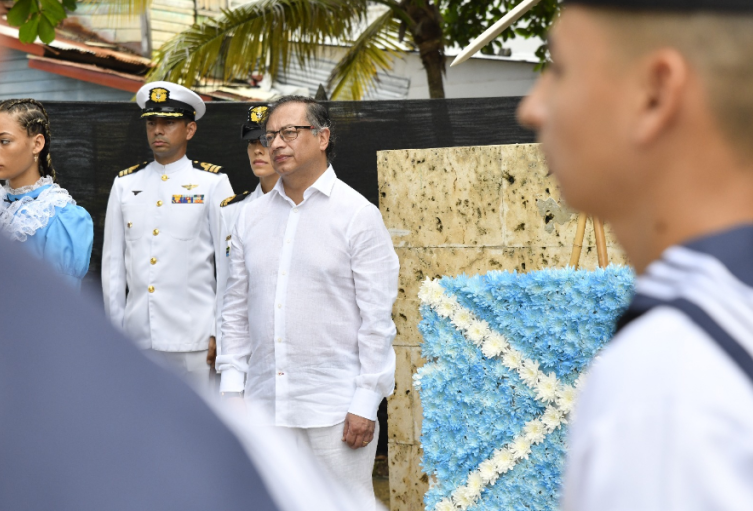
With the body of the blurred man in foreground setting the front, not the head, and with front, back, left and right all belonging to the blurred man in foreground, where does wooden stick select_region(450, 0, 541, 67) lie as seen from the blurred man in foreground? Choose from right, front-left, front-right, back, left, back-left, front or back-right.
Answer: right

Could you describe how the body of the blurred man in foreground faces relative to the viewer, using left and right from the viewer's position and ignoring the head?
facing to the left of the viewer

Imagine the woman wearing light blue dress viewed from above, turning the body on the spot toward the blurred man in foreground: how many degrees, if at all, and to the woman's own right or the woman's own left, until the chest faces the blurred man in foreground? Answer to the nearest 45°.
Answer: approximately 45° to the woman's own left

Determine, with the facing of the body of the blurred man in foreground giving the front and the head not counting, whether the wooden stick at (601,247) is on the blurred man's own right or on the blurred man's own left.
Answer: on the blurred man's own right

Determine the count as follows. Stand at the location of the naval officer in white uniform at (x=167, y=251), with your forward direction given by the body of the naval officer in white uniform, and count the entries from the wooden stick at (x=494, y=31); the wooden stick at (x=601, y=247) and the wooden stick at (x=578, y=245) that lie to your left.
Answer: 3

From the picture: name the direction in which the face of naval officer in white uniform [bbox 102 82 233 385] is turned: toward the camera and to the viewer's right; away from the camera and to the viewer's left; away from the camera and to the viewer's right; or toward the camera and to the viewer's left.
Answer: toward the camera and to the viewer's left

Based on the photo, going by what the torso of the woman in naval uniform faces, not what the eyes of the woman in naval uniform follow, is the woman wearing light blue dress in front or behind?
in front

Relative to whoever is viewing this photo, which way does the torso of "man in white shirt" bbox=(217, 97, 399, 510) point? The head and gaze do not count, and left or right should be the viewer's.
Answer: facing the viewer and to the left of the viewer

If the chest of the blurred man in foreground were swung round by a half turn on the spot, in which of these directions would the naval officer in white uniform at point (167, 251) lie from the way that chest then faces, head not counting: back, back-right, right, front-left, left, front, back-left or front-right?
back-left

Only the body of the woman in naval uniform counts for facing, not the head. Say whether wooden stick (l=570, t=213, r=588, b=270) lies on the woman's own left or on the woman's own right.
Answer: on the woman's own left
